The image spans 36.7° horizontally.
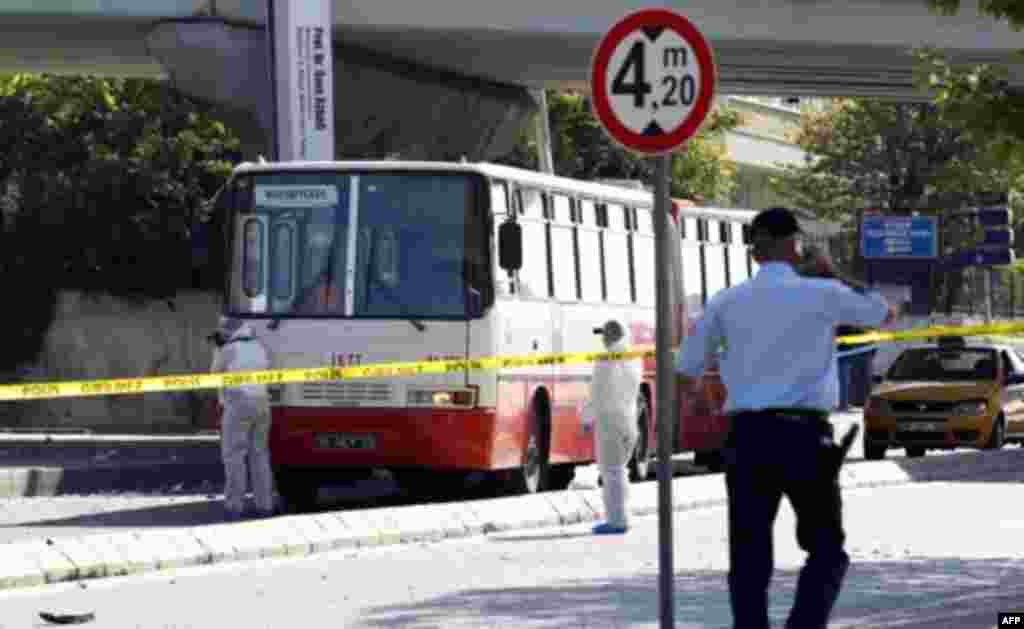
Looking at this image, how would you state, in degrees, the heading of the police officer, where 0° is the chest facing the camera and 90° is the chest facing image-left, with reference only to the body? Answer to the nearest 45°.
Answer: approximately 180°

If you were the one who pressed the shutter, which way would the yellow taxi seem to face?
facing the viewer and to the left of the viewer

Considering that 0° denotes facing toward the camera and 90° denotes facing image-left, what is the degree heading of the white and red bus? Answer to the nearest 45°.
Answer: approximately 45°

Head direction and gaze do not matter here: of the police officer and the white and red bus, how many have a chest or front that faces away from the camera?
1

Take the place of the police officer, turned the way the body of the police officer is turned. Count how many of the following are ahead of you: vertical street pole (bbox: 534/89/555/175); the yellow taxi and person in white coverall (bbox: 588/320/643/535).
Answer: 3

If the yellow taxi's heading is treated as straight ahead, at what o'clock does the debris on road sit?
The debris on road is roughly at 11 o'clock from the yellow taxi.

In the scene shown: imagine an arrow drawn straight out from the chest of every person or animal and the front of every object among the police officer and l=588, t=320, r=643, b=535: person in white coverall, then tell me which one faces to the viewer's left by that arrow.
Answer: the person in white coverall

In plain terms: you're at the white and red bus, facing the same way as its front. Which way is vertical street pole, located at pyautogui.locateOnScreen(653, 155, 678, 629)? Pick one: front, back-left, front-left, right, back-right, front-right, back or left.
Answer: front-left

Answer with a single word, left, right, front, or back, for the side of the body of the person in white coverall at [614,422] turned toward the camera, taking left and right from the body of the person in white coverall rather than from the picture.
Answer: left

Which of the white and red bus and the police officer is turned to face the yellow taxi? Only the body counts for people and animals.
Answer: the police officer

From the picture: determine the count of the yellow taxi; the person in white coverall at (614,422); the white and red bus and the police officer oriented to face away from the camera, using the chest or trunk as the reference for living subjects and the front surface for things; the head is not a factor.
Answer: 1

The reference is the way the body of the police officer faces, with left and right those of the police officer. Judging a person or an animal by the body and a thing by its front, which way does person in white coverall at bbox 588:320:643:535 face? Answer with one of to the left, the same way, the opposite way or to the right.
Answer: to the left

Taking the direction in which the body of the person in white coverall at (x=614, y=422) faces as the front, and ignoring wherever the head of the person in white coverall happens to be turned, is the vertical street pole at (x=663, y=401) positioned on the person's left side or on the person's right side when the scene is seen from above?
on the person's left side
